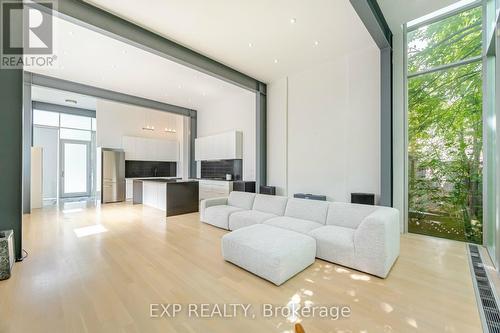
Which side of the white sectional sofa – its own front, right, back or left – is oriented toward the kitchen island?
right

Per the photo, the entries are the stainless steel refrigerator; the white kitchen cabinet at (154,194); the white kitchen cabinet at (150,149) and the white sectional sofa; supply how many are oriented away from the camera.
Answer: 0

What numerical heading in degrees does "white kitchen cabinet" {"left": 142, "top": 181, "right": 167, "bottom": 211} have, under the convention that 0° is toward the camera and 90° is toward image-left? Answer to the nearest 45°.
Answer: approximately 45°

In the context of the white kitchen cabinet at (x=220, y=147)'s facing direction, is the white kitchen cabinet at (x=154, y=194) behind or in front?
in front

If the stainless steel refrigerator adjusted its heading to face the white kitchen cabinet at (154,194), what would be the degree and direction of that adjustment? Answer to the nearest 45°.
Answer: approximately 45° to its left

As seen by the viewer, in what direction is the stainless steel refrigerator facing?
toward the camera

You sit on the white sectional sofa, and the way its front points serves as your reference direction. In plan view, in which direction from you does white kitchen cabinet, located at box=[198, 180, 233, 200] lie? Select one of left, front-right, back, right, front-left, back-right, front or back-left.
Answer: right

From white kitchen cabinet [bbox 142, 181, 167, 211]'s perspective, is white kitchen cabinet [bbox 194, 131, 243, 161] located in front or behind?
behind

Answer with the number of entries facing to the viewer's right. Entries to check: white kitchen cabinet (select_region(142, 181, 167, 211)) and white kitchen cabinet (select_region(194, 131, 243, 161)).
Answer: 0

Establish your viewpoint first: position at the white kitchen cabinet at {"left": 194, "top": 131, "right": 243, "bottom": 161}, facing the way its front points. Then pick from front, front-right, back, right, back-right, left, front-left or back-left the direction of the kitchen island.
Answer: front

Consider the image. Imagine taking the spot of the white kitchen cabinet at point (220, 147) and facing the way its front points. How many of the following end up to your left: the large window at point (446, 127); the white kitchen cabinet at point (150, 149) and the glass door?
1

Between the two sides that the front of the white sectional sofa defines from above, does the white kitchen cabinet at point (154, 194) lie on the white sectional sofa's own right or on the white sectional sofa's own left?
on the white sectional sofa's own right

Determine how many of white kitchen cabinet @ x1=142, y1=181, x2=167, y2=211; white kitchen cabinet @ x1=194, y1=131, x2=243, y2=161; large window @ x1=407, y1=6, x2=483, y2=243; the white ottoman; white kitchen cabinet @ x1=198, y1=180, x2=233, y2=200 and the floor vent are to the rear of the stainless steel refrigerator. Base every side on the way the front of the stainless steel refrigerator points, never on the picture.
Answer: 0

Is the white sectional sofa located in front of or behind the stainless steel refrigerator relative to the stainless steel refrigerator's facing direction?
in front

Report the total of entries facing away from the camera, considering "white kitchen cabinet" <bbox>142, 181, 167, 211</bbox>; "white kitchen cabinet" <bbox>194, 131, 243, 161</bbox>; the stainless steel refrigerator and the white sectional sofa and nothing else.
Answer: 0

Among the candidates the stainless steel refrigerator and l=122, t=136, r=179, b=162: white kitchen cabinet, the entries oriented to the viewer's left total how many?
0

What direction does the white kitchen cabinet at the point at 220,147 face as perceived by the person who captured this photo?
facing the viewer and to the left of the viewer
